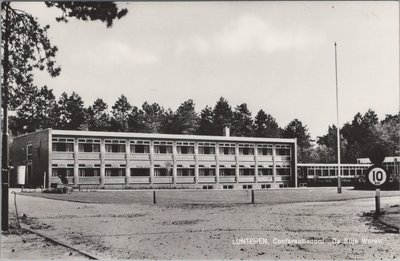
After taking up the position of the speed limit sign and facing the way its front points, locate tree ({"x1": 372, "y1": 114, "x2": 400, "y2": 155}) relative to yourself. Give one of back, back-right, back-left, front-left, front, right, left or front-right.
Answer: back

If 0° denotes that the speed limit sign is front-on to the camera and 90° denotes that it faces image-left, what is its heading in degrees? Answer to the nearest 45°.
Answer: approximately 0°

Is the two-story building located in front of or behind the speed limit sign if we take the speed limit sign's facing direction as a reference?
behind

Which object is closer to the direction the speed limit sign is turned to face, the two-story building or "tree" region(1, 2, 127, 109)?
the tree

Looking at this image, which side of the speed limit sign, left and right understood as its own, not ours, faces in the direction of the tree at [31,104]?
right

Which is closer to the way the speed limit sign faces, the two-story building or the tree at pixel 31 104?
the tree
